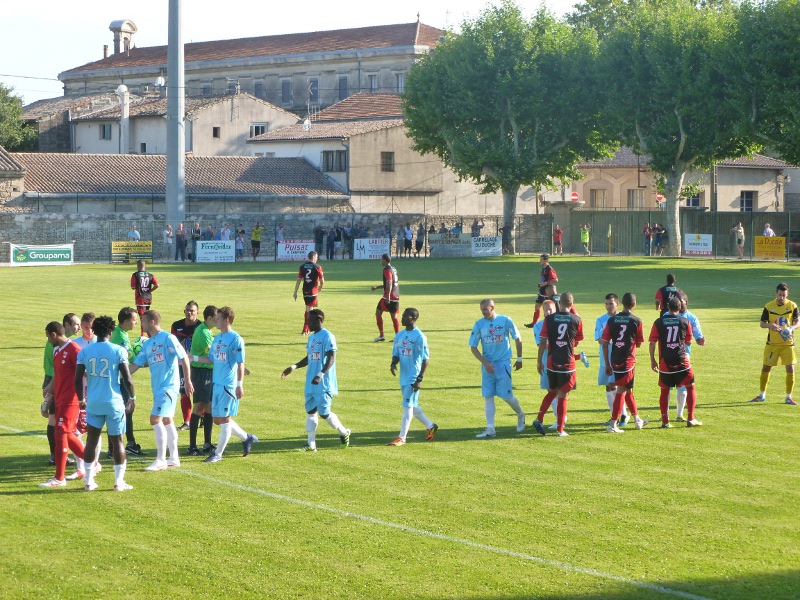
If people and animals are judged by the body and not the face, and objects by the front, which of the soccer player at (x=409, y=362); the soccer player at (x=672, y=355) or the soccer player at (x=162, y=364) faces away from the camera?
the soccer player at (x=672, y=355)

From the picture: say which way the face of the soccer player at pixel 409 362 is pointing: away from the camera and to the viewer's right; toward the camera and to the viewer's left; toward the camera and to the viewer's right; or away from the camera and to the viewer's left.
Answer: toward the camera and to the viewer's left

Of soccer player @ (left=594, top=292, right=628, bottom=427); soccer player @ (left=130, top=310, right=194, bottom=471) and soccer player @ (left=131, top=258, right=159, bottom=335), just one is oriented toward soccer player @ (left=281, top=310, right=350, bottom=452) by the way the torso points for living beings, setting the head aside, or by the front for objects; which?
soccer player @ (left=594, top=292, right=628, bottom=427)

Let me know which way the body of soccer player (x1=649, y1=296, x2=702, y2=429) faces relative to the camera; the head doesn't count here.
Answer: away from the camera

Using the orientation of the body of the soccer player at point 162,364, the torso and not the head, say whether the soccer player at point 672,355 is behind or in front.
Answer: behind

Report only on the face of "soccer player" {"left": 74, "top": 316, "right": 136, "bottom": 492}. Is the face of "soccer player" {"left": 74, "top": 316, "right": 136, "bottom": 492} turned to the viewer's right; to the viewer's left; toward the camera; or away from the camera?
away from the camera

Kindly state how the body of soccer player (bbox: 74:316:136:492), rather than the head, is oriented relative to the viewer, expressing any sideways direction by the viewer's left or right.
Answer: facing away from the viewer

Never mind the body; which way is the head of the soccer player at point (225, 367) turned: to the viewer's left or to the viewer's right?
to the viewer's left

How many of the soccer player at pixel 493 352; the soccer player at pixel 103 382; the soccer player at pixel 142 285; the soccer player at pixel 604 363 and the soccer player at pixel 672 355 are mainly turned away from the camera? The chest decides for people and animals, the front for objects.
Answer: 3

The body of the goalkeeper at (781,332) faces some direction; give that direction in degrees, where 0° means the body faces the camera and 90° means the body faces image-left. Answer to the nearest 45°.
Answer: approximately 0°

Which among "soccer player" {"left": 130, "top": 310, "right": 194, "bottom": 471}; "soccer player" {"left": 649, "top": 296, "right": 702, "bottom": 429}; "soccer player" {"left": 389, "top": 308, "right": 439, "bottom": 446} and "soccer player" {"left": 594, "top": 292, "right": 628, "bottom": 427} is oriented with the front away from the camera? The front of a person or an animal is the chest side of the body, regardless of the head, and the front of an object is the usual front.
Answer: "soccer player" {"left": 649, "top": 296, "right": 702, "bottom": 429}
